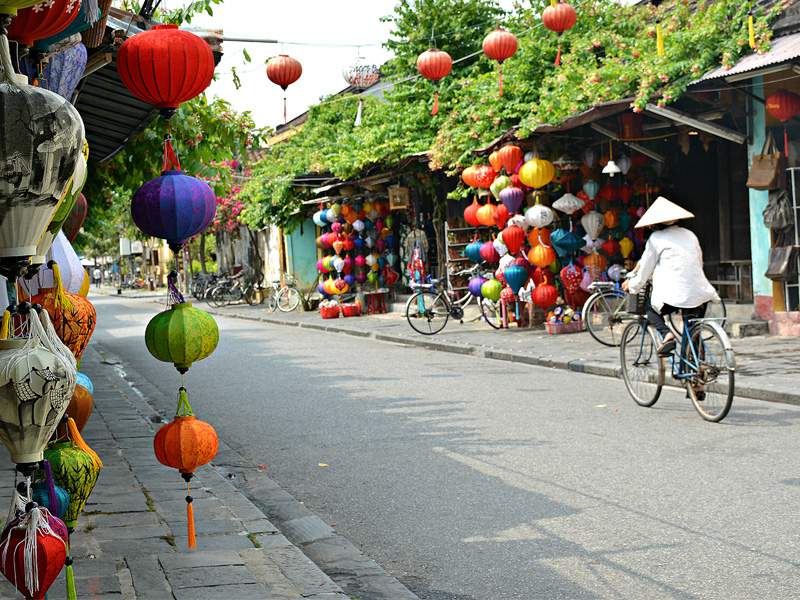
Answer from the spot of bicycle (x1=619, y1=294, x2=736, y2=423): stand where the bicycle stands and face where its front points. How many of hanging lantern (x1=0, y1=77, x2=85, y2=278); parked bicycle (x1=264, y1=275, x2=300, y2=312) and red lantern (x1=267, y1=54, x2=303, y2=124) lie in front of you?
2

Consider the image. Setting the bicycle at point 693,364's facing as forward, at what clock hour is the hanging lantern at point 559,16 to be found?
The hanging lantern is roughly at 1 o'clock from the bicycle.

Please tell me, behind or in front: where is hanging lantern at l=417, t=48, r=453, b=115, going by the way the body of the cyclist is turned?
in front

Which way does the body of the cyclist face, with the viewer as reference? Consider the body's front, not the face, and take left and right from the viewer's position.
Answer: facing away from the viewer and to the left of the viewer

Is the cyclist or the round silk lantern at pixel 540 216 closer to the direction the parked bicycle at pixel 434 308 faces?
the round silk lantern

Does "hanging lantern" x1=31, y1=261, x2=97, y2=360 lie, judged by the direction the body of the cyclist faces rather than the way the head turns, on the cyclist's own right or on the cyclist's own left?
on the cyclist's own left

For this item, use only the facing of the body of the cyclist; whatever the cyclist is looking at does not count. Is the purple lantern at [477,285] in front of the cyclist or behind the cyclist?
in front

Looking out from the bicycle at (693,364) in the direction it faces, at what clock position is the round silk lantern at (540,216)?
The round silk lantern is roughly at 1 o'clock from the bicycle.

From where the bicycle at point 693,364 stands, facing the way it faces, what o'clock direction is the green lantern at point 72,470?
The green lantern is roughly at 8 o'clock from the bicycle.

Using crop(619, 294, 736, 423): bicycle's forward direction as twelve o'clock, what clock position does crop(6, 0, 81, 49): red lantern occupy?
The red lantern is roughly at 8 o'clock from the bicycle.
